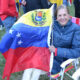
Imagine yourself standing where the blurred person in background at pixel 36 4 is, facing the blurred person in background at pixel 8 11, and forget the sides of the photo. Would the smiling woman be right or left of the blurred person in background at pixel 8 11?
left

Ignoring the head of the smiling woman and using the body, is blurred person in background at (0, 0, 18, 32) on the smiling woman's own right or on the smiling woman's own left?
on the smiling woman's own right

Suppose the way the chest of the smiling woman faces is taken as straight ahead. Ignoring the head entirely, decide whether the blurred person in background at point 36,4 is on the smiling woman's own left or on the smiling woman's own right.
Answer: on the smiling woman's own right

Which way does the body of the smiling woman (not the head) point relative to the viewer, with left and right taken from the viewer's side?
facing the viewer and to the left of the viewer
